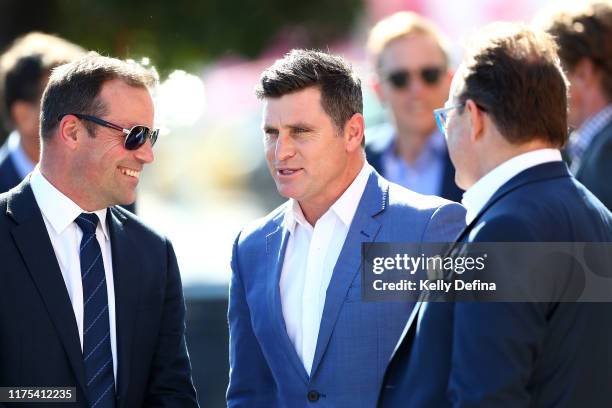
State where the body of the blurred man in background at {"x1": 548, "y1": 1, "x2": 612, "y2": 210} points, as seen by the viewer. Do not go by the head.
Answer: to the viewer's left

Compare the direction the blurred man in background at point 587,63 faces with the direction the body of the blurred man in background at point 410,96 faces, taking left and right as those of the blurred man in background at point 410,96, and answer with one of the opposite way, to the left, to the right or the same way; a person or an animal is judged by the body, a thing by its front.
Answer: to the right

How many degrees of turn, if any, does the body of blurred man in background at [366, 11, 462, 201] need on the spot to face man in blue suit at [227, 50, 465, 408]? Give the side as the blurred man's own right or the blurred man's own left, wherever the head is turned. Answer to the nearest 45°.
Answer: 0° — they already face them

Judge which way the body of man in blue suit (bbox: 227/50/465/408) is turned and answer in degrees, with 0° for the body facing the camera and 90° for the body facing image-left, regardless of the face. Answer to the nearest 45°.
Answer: approximately 45°

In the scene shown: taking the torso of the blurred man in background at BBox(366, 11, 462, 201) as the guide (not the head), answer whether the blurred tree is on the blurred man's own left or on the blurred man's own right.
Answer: on the blurred man's own right

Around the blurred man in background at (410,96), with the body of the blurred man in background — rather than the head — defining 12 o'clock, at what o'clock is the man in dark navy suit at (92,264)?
The man in dark navy suit is roughly at 1 o'clock from the blurred man in background.

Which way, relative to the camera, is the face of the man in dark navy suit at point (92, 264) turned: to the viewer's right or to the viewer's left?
to the viewer's right

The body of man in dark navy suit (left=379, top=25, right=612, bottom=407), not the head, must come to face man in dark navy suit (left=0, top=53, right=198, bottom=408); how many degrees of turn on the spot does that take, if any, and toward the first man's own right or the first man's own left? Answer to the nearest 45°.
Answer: approximately 45° to the first man's own left

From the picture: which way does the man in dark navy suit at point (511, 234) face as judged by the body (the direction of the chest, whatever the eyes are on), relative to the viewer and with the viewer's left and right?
facing away from the viewer and to the left of the viewer

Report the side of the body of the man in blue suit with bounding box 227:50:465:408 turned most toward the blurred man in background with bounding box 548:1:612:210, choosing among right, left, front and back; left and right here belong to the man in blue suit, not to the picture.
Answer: back
